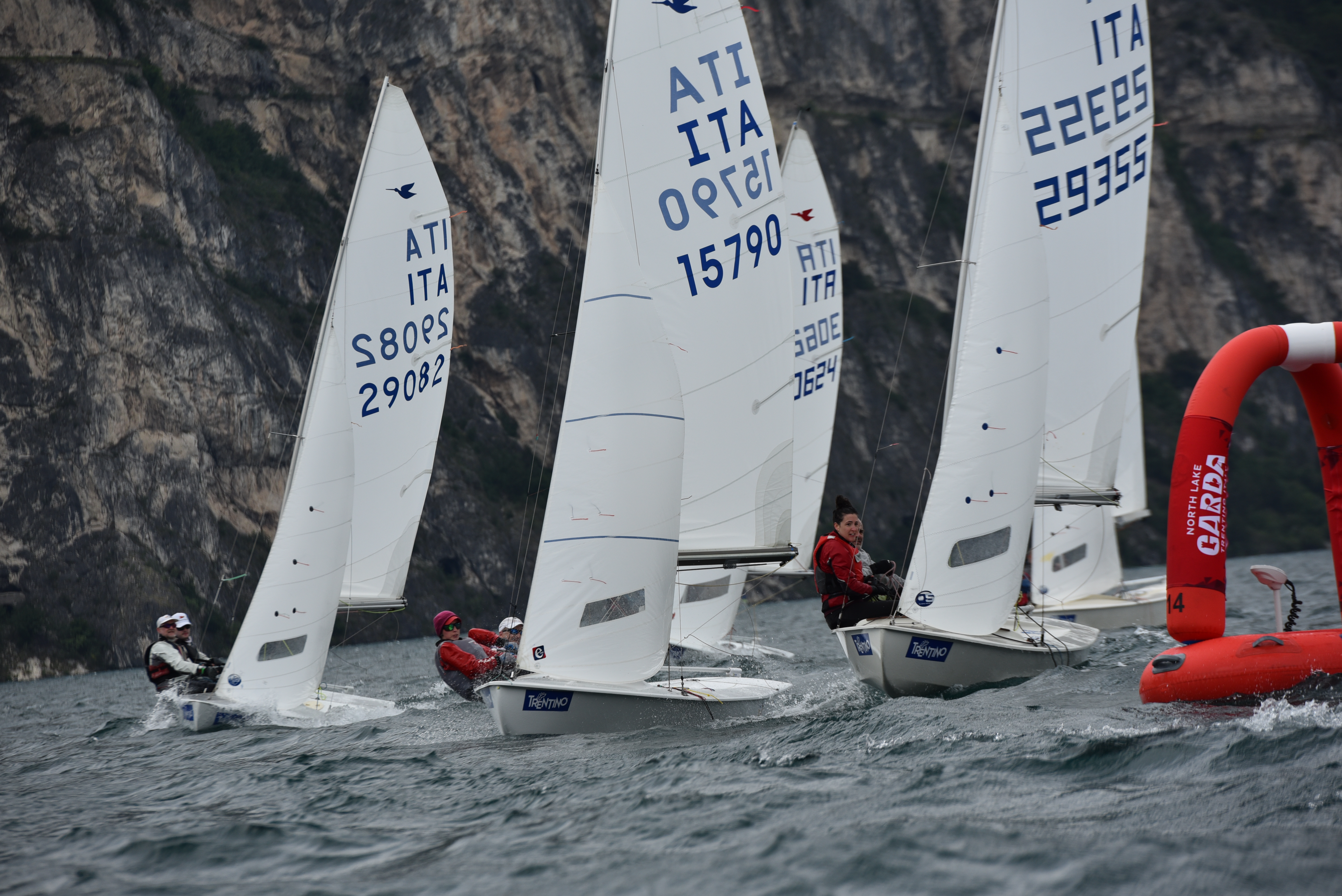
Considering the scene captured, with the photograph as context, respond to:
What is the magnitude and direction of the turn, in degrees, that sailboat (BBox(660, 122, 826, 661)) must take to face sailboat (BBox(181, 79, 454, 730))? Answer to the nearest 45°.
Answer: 0° — it already faces it

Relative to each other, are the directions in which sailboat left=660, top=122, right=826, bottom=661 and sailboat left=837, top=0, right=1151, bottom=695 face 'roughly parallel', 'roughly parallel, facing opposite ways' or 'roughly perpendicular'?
roughly parallel

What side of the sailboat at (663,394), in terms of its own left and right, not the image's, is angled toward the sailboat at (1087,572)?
back

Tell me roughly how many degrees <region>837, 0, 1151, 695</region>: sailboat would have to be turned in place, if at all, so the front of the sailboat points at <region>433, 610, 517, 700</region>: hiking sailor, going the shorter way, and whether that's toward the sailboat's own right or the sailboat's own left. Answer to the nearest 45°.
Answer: approximately 45° to the sailboat's own right

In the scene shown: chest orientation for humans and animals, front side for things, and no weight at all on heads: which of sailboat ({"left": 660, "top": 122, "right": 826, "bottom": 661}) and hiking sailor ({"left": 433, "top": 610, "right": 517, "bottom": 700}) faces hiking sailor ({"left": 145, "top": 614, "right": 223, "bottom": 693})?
the sailboat

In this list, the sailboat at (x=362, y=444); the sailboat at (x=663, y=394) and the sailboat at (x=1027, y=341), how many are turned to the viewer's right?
0

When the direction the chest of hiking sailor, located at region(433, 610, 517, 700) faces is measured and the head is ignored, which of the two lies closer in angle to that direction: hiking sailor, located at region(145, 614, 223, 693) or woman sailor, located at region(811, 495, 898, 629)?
the woman sailor

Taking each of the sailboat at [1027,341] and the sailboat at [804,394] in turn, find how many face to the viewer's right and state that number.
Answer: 0

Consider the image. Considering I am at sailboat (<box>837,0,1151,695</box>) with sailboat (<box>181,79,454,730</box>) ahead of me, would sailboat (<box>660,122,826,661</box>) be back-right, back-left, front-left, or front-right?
front-right

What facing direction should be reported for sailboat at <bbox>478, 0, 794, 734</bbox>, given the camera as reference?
facing the viewer and to the left of the viewer
